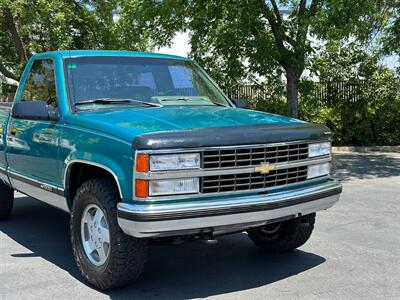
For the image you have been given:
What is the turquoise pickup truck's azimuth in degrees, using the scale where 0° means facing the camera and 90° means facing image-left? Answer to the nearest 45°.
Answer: approximately 315°

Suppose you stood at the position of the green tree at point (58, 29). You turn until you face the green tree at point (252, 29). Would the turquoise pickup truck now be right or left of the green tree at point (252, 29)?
right

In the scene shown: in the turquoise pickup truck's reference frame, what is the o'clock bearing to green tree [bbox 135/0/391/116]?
The green tree is roughly at 8 o'clock from the turquoise pickup truck.

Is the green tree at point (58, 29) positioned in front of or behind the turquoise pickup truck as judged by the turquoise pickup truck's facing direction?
behind
